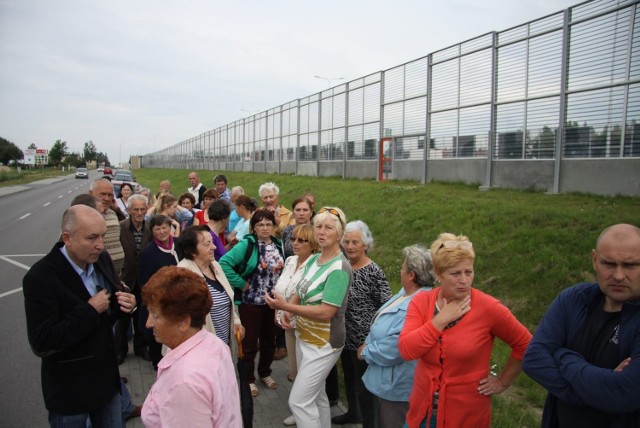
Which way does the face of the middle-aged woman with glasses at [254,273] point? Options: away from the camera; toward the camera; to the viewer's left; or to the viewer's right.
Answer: toward the camera

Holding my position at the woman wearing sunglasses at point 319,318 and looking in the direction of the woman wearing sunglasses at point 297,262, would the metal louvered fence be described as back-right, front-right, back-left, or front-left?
front-right

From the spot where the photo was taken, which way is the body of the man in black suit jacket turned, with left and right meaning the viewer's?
facing the viewer and to the right of the viewer

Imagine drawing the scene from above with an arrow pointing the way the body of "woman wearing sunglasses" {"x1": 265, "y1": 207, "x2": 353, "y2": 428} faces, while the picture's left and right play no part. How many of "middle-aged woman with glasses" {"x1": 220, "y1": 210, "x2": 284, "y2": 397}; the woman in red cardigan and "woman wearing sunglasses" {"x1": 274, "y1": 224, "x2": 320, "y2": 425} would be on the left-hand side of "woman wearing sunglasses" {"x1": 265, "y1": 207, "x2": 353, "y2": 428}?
1

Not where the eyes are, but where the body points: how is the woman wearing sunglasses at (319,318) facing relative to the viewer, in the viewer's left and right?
facing the viewer and to the left of the viewer

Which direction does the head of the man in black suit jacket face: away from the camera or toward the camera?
toward the camera

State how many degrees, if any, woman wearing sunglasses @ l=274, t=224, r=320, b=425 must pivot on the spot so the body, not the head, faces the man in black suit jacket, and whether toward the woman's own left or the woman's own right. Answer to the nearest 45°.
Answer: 0° — they already face them
